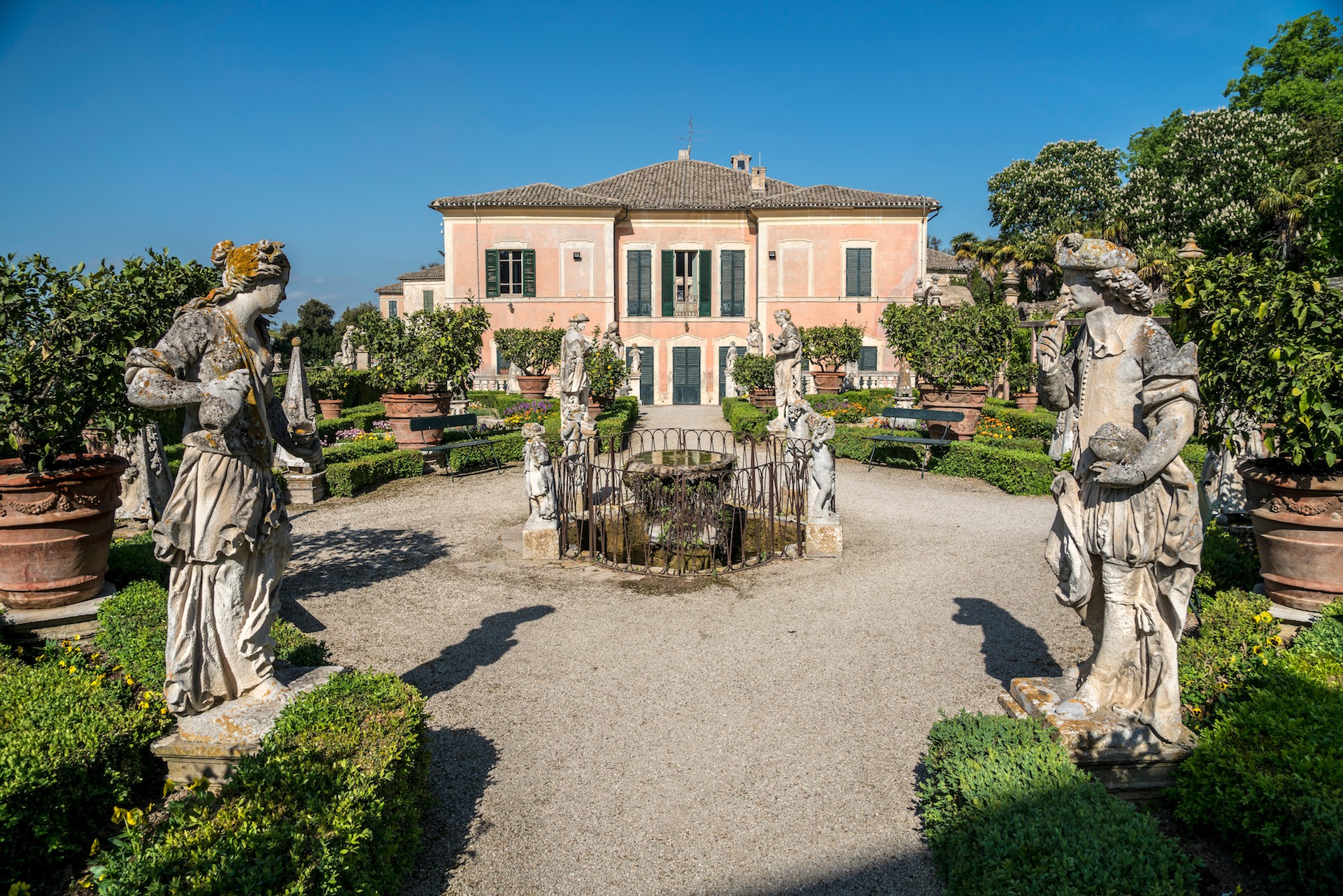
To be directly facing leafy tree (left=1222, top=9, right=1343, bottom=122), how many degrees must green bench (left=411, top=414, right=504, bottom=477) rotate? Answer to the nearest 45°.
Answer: approximately 45° to its left

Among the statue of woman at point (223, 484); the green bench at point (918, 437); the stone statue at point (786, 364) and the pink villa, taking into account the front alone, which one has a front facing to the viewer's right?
the statue of woman

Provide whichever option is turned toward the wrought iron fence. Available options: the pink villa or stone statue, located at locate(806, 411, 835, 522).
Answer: the pink villa

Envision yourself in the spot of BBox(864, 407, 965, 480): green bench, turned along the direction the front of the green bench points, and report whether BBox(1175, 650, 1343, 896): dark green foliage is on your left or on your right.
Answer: on your left

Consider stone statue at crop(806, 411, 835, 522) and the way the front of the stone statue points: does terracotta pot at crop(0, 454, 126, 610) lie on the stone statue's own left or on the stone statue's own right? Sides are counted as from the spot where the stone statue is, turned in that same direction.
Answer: on the stone statue's own right

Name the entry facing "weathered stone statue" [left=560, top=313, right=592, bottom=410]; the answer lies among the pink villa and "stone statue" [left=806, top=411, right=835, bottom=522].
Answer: the pink villa

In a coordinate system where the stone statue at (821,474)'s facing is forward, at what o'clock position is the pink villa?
The pink villa is roughly at 7 o'clock from the stone statue.

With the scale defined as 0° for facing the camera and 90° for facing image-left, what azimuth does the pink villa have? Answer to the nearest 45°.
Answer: approximately 0°

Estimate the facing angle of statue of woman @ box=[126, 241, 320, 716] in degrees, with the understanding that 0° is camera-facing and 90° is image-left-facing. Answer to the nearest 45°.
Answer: approximately 270°
